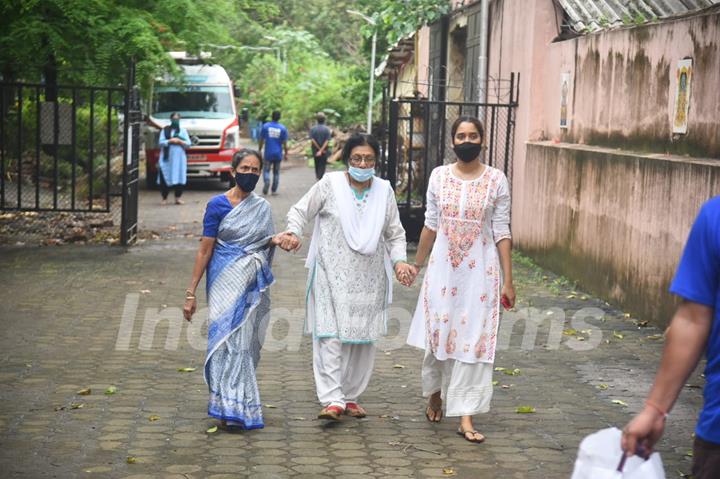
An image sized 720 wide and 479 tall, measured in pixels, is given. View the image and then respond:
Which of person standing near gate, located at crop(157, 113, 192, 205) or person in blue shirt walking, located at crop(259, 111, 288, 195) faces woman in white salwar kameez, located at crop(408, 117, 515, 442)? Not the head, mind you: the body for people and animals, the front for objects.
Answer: the person standing near gate

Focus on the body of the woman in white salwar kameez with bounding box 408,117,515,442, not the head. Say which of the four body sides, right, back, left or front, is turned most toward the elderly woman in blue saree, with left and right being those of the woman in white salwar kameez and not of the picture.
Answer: right

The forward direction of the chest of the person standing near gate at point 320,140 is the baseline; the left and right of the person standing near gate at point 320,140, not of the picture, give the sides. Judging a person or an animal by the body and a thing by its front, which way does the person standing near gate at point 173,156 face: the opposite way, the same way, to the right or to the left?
the opposite way

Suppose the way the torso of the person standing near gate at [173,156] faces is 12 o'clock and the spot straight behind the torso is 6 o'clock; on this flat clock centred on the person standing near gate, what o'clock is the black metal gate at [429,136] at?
The black metal gate is roughly at 11 o'clock from the person standing near gate.

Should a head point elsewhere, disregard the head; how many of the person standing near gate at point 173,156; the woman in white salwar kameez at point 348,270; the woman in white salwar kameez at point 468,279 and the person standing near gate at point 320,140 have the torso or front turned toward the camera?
3

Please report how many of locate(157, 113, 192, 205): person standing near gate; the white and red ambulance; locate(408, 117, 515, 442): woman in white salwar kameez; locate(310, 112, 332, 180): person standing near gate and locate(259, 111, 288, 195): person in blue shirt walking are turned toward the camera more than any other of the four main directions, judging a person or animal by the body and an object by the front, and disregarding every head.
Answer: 3

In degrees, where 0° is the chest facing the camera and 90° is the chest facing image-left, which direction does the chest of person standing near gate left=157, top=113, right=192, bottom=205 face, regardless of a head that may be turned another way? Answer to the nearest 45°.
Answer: approximately 0°

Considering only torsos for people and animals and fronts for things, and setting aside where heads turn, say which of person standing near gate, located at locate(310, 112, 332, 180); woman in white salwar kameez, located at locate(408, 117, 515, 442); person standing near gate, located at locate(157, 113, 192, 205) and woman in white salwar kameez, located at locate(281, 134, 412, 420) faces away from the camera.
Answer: person standing near gate, located at locate(310, 112, 332, 180)

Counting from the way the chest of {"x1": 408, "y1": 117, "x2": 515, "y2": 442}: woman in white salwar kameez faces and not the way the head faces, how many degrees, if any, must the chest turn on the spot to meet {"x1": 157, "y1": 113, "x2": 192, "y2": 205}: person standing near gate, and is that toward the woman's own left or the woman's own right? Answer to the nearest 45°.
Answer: approximately 180°

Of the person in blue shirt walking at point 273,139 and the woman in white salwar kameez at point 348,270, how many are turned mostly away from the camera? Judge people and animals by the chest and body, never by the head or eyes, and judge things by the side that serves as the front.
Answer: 1

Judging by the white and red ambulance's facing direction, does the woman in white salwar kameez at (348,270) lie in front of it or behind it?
in front
